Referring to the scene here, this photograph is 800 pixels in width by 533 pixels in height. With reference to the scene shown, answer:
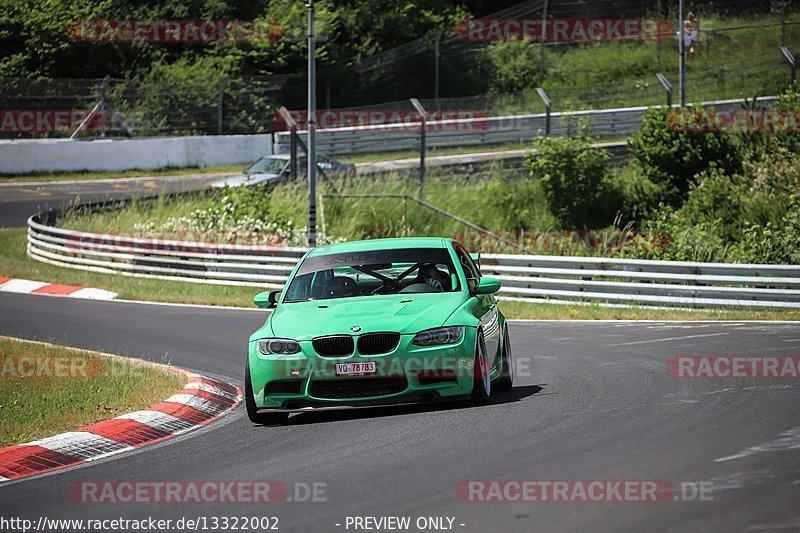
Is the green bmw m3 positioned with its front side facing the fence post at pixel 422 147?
no

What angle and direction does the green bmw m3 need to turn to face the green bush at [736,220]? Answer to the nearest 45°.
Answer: approximately 135° to its left

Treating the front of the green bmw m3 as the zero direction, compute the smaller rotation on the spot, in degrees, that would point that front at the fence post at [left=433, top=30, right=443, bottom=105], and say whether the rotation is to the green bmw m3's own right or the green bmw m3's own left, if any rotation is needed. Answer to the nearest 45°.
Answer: approximately 180°

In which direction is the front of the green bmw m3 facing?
toward the camera

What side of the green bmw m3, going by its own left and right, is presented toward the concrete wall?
back

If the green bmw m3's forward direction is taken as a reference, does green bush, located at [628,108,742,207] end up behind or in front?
behind

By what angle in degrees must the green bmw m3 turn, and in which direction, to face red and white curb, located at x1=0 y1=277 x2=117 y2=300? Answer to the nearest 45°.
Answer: approximately 135° to its right

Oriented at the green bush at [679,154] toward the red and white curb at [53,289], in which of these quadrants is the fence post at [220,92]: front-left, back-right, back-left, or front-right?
front-right

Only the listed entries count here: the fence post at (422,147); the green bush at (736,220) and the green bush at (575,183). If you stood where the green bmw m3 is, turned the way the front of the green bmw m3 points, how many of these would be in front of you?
0

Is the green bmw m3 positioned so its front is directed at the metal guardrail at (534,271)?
no

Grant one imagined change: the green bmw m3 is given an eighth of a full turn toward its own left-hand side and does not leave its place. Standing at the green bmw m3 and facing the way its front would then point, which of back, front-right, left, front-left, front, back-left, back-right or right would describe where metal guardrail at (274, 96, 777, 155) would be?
back-left

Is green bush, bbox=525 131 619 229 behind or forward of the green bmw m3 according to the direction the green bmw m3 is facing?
behind

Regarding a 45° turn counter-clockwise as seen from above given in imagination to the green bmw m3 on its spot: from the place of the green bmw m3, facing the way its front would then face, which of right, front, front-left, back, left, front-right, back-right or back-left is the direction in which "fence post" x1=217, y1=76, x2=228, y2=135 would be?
back-left
